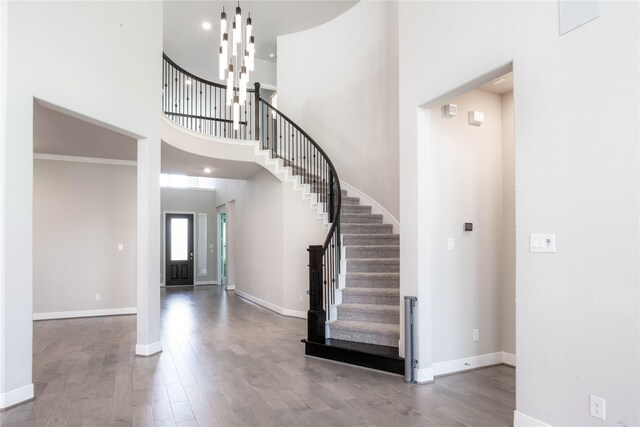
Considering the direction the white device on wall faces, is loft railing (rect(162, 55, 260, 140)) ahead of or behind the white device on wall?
behind

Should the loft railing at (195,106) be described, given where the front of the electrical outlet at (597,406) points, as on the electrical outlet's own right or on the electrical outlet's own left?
on the electrical outlet's own right

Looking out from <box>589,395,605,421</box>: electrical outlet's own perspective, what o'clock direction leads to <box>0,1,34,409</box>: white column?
The white column is roughly at 1 o'clock from the electrical outlet.

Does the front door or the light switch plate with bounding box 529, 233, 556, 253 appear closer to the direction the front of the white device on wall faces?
the light switch plate

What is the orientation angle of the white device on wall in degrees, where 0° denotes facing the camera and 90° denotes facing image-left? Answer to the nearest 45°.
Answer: approximately 315°

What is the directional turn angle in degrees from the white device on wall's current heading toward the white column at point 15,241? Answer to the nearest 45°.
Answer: approximately 90° to its right

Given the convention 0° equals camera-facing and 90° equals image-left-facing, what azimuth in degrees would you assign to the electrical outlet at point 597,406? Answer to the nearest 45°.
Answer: approximately 45°

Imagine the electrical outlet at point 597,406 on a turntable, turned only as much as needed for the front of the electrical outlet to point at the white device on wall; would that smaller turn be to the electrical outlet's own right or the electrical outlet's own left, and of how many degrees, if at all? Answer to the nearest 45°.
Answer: approximately 90° to the electrical outlet's own right

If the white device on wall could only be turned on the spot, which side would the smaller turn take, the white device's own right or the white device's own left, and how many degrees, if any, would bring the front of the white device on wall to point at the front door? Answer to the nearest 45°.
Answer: approximately 180°
